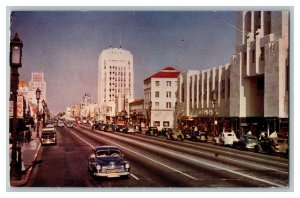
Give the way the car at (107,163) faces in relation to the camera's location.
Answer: facing the viewer

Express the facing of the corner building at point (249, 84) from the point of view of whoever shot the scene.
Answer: facing the viewer and to the left of the viewer

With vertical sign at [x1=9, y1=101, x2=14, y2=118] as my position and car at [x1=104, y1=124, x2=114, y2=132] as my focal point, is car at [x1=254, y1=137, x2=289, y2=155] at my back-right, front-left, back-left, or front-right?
front-right

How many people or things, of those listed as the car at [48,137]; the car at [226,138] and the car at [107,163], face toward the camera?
2

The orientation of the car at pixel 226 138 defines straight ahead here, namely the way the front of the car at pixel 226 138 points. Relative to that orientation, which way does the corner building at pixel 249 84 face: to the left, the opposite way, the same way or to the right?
to the left

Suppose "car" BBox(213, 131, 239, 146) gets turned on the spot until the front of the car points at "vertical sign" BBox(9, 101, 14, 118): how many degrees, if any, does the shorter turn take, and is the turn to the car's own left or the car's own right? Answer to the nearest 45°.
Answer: approximately 90° to the car's own left

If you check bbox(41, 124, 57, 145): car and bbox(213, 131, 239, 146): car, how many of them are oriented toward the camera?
1

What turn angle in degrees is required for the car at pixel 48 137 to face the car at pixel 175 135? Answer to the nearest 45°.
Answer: approximately 90° to its left

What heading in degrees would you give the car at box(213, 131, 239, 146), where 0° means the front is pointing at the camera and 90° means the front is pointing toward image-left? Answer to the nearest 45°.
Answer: approximately 135°

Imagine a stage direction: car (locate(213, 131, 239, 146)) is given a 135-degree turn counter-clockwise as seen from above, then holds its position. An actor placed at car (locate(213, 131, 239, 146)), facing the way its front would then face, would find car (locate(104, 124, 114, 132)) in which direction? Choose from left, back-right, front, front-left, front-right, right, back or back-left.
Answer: right

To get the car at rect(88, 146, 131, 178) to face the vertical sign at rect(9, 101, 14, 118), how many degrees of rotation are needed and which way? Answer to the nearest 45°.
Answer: approximately 90° to its right

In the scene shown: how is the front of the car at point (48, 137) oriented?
toward the camera

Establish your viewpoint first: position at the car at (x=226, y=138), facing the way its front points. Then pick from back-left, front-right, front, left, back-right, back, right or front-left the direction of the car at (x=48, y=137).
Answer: front-left

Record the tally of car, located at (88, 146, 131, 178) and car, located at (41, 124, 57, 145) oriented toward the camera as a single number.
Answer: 2

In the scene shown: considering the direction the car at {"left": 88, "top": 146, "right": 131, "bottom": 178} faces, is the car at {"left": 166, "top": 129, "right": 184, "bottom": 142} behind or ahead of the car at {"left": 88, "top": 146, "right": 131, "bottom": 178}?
behind
